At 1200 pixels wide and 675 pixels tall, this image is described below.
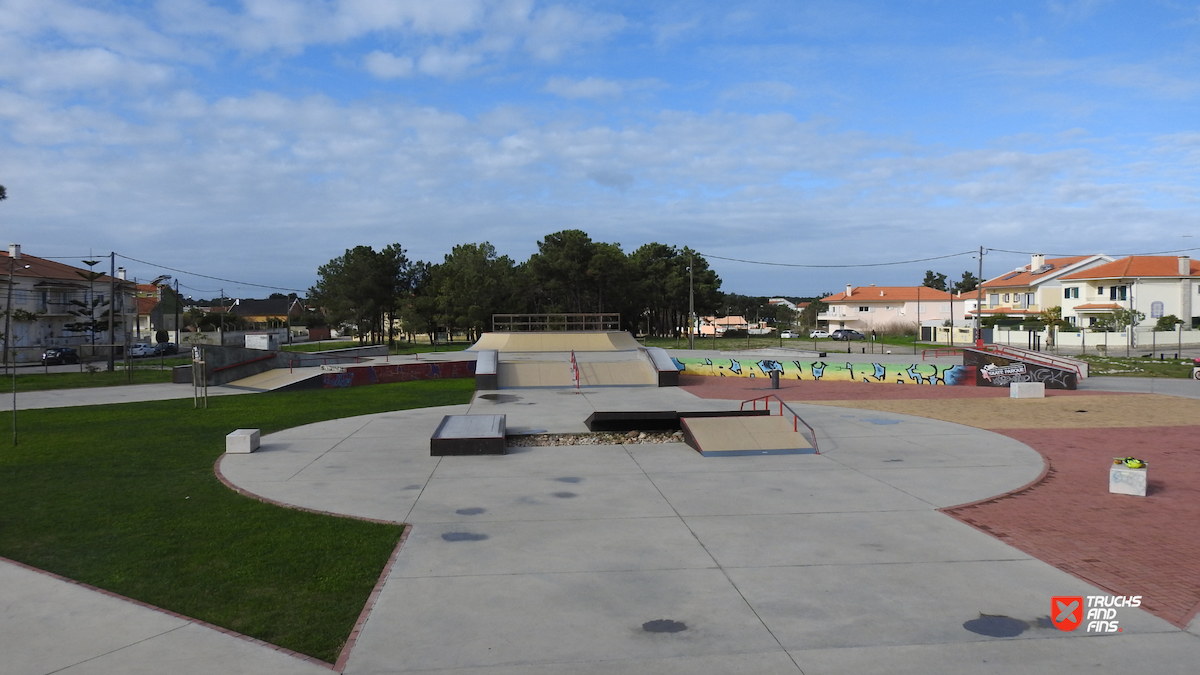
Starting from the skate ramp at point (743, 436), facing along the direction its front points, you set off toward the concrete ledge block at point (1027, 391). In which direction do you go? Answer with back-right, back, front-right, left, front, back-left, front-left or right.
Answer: back-left

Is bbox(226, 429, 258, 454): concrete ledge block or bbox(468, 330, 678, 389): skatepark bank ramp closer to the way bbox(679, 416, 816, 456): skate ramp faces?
the concrete ledge block

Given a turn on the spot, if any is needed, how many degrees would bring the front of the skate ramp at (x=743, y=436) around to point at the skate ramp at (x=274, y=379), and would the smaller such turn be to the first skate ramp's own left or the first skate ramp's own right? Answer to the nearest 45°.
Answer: approximately 135° to the first skate ramp's own right

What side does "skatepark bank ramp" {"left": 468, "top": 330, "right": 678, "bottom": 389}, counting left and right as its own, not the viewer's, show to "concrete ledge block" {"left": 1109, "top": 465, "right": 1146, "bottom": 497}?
front

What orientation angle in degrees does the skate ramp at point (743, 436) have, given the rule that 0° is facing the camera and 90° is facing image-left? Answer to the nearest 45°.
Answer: approximately 0°

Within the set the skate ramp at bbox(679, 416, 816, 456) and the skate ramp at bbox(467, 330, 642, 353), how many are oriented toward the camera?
2

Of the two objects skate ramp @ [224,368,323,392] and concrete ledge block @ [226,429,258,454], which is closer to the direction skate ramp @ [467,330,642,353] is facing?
the concrete ledge block

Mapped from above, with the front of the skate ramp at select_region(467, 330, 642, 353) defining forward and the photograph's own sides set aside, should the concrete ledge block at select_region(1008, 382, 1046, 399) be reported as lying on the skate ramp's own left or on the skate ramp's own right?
on the skate ramp's own left

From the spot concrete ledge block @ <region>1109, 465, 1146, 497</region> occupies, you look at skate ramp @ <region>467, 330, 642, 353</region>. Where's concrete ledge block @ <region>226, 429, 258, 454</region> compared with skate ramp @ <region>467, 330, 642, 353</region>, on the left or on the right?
left

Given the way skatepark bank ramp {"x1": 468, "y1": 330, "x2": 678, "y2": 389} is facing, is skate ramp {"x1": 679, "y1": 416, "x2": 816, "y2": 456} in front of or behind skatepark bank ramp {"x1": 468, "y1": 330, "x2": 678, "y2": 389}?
in front
